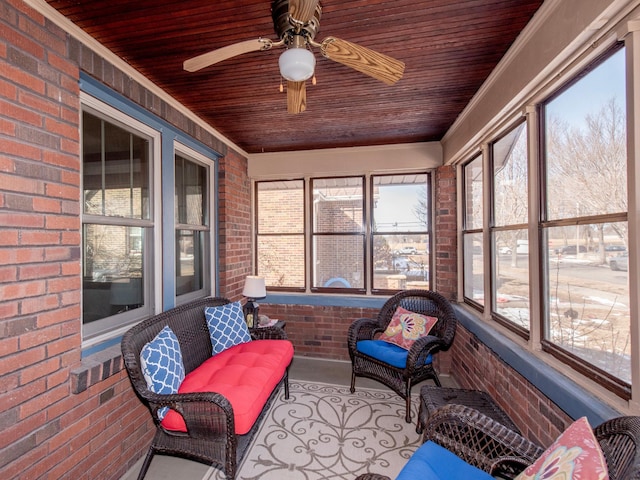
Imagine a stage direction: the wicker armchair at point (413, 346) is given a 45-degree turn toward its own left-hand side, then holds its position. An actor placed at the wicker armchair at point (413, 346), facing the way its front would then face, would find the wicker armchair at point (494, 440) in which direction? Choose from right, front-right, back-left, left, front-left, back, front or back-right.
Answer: front

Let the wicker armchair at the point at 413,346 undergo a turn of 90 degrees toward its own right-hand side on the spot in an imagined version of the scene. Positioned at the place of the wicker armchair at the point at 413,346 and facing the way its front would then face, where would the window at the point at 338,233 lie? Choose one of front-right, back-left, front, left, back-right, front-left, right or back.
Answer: front

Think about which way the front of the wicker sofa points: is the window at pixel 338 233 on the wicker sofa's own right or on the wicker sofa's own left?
on the wicker sofa's own left

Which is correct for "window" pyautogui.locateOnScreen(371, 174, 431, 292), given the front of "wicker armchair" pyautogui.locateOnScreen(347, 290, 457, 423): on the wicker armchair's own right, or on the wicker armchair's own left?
on the wicker armchair's own right

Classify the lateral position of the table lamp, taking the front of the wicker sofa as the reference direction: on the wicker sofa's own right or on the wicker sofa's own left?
on the wicker sofa's own left

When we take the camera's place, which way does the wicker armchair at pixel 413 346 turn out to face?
facing the viewer and to the left of the viewer

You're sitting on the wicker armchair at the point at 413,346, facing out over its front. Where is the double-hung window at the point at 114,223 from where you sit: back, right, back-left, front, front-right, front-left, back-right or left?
front

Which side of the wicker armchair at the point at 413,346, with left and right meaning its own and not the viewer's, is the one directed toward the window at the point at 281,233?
right

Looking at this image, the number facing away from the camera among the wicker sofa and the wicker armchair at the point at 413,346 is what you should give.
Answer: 0

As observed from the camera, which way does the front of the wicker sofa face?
facing the viewer and to the right of the viewer
